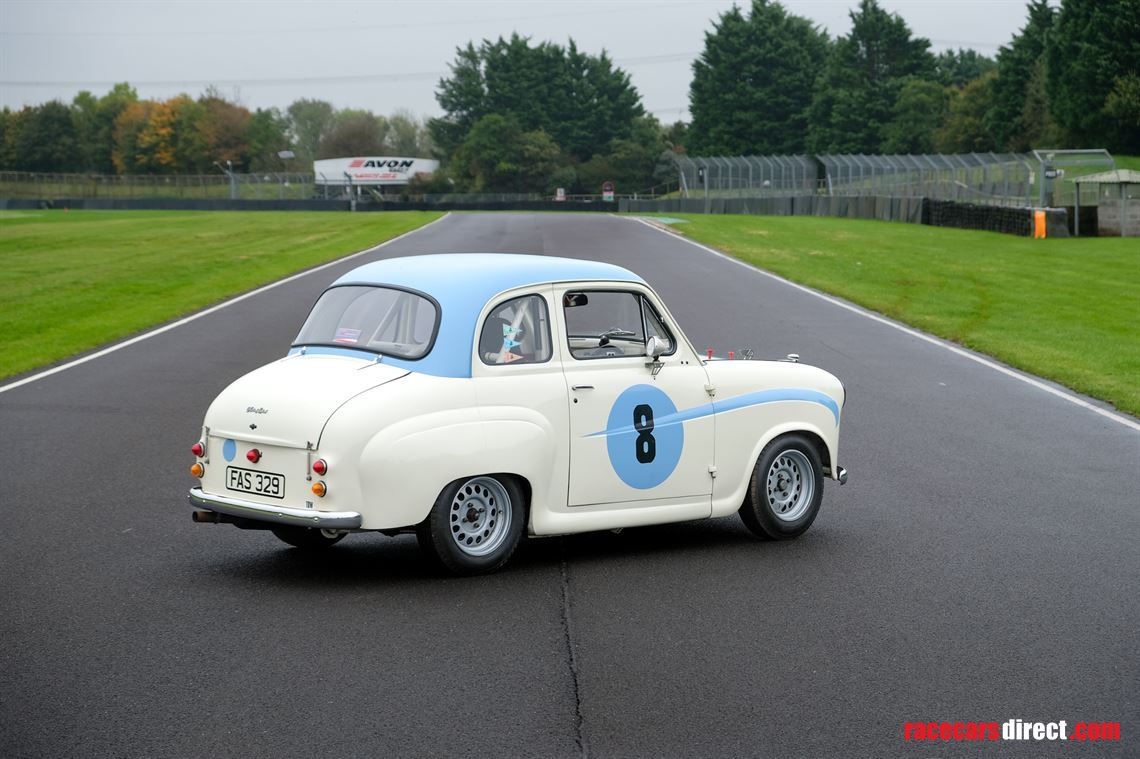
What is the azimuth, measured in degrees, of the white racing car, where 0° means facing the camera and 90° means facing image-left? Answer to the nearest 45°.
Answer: approximately 225°
